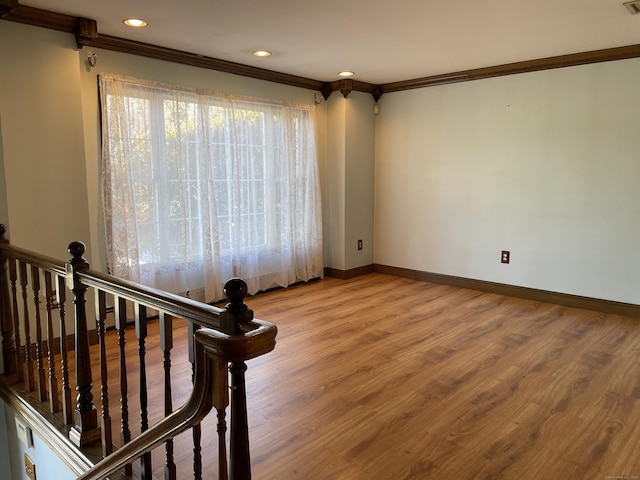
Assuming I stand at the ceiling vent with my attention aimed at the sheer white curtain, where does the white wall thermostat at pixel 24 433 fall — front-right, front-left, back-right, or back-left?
front-left

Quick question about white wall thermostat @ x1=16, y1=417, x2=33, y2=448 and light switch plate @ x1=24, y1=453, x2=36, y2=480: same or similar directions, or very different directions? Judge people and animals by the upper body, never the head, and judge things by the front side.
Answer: same or similar directions

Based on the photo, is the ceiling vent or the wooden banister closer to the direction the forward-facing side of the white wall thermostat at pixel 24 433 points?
the wooden banister

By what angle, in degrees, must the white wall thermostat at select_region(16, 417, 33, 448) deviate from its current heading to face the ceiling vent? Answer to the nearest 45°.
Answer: approximately 90° to its left

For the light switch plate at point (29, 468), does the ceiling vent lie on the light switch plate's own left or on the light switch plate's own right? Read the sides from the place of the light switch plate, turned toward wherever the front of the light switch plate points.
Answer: on the light switch plate's own left
